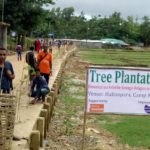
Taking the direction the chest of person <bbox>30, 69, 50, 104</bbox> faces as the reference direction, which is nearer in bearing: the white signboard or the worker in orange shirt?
the white signboard

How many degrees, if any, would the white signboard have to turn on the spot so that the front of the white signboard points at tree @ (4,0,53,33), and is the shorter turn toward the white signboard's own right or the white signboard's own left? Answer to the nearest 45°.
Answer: approximately 180°

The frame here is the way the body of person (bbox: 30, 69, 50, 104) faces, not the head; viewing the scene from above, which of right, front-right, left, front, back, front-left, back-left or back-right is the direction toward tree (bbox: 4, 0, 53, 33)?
back-right

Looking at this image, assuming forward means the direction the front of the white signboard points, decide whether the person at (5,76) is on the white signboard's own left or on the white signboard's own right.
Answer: on the white signboard's own right

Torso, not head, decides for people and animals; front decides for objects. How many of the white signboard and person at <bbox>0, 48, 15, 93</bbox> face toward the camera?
2

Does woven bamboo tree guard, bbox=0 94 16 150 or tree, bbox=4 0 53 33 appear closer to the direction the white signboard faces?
the woven bamboo tree guard

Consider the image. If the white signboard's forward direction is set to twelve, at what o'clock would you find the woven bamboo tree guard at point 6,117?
The woven bamboo tree guard is roughly at 2 o'clock from the white signboard.

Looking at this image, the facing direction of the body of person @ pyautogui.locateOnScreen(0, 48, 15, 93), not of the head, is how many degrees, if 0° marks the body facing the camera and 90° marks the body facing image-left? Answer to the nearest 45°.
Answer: approximately 0°

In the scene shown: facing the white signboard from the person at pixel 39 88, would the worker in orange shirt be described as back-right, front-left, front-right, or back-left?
back-left
